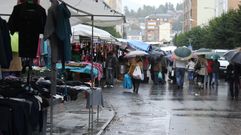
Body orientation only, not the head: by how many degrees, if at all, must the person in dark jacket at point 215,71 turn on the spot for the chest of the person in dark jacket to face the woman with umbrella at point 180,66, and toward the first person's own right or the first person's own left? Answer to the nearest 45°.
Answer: approximately 135° to the first person's own left

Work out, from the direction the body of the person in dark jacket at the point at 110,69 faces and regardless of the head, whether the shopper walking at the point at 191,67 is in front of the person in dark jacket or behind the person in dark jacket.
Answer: behind

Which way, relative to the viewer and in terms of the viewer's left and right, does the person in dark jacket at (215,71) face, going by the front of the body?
facing away from the viewer

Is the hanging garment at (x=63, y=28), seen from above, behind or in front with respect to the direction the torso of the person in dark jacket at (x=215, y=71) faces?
behind
